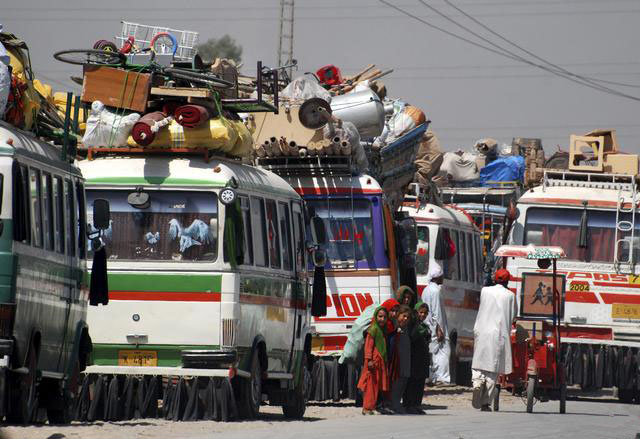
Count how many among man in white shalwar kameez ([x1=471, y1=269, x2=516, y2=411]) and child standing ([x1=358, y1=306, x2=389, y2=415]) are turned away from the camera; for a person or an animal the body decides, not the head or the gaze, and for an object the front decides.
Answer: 1

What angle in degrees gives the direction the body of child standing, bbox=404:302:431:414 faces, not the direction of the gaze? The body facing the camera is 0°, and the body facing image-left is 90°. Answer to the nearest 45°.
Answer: approximately 315°

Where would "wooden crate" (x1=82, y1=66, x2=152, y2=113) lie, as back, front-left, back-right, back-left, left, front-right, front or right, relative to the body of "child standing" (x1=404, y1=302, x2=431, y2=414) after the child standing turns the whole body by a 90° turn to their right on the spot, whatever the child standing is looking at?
front

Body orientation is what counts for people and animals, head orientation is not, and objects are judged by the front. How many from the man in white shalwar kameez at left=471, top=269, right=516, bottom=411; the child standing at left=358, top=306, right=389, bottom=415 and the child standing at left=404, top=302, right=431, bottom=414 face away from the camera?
1

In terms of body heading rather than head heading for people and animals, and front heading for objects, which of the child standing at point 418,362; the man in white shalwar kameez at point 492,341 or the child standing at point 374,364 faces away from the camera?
the man in white shalwar kameez

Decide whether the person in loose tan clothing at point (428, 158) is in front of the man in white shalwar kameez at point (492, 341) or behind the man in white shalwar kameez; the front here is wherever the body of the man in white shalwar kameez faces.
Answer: in front

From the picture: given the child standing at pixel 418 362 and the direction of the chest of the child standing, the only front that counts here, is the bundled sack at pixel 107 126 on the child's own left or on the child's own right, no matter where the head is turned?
on the child's own right

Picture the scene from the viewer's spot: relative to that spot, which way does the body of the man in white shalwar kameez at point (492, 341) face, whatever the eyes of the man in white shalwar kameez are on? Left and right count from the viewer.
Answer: facing away from the viewer

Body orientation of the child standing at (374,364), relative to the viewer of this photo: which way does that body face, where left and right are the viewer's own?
facing the viewer and to the right of the viewer

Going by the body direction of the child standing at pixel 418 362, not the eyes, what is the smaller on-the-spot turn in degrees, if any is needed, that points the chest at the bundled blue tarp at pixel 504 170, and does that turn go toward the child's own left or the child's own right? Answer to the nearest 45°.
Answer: approximately 135° to the child's own left
